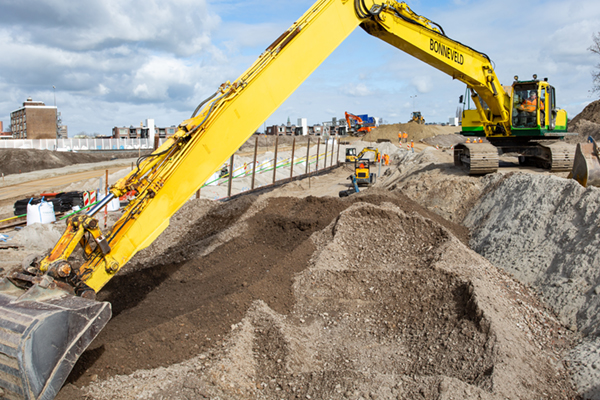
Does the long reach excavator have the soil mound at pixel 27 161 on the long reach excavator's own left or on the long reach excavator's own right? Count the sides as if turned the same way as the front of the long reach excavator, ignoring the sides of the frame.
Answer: on the long reach excavator's own right

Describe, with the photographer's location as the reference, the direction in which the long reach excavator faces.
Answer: facing the viewer and to the left of the viewer

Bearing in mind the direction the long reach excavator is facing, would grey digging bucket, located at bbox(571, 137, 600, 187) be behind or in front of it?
behind

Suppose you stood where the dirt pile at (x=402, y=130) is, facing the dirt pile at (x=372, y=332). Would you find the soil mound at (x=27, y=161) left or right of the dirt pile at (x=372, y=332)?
right
